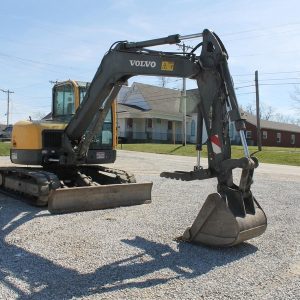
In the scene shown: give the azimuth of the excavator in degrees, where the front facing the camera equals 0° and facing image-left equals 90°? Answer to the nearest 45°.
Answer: approximately 315°
